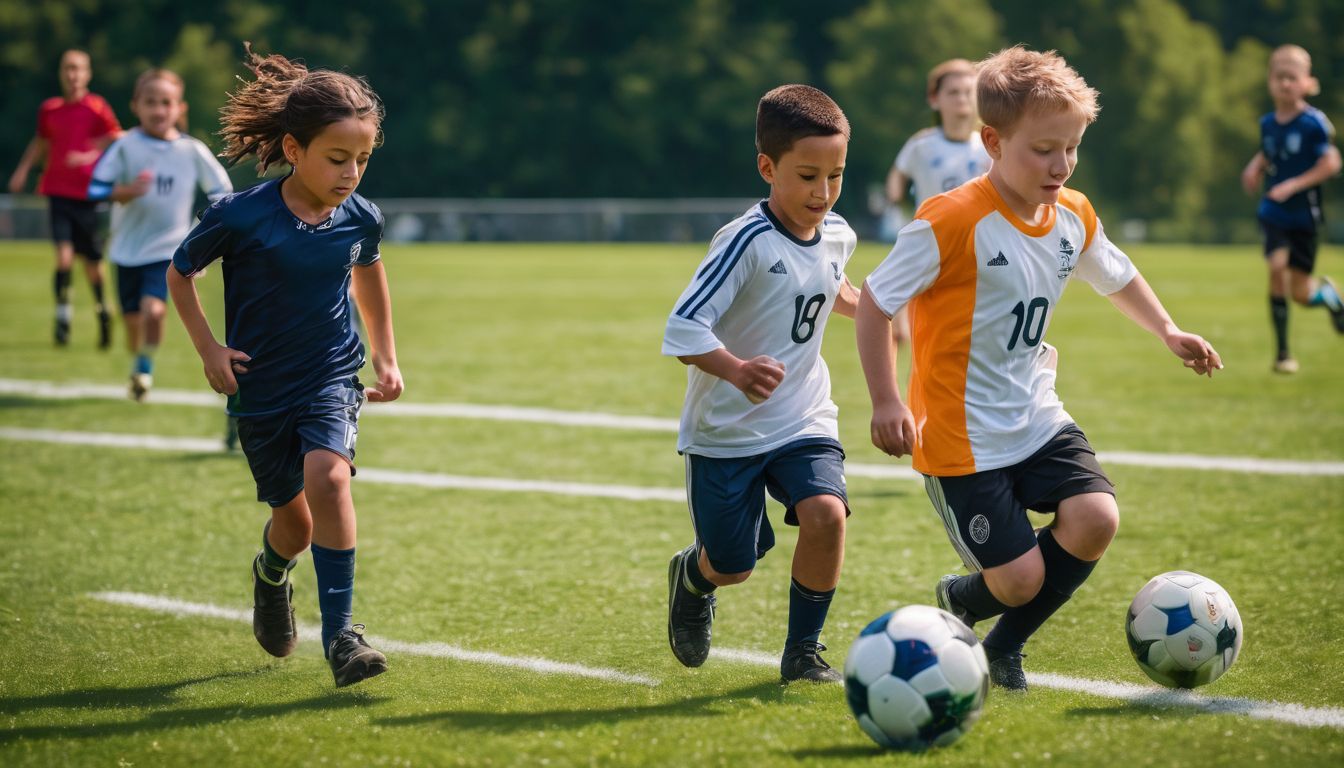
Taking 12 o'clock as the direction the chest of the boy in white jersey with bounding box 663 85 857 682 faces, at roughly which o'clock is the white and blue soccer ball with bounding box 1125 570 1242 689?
The white and blue soccer ball is roughly at 11 o'clock from the boy in white jersey.

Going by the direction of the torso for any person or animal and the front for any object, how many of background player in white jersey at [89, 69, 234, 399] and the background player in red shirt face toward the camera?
2

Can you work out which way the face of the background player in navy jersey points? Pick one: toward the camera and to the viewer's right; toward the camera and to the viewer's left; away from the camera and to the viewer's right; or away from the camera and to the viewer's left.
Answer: toward the camera and to the viewer's left

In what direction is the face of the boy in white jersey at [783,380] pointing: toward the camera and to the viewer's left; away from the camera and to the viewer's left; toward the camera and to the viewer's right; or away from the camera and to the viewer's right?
toward the camera and to the viewer's right

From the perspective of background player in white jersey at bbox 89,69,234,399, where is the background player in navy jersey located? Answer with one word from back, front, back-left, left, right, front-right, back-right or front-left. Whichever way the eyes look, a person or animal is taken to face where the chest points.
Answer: left

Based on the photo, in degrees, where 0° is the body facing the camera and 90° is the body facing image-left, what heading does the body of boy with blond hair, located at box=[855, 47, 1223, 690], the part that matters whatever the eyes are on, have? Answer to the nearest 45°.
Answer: approximately 315°

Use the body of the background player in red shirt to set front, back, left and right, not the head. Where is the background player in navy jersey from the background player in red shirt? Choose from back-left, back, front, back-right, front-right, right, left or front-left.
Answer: front-left

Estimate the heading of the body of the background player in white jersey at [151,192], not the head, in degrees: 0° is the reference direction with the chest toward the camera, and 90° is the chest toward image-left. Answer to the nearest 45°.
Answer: approximately 0°

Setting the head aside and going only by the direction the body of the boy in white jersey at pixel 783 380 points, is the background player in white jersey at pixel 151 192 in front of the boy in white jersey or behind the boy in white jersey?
behind

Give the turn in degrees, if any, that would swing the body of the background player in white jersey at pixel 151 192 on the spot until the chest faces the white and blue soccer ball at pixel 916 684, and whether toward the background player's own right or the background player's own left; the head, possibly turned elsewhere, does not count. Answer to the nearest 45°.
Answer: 0° — they already face it

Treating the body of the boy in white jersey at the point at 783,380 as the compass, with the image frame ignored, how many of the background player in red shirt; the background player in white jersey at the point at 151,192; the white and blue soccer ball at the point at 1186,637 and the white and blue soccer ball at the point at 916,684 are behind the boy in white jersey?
2
